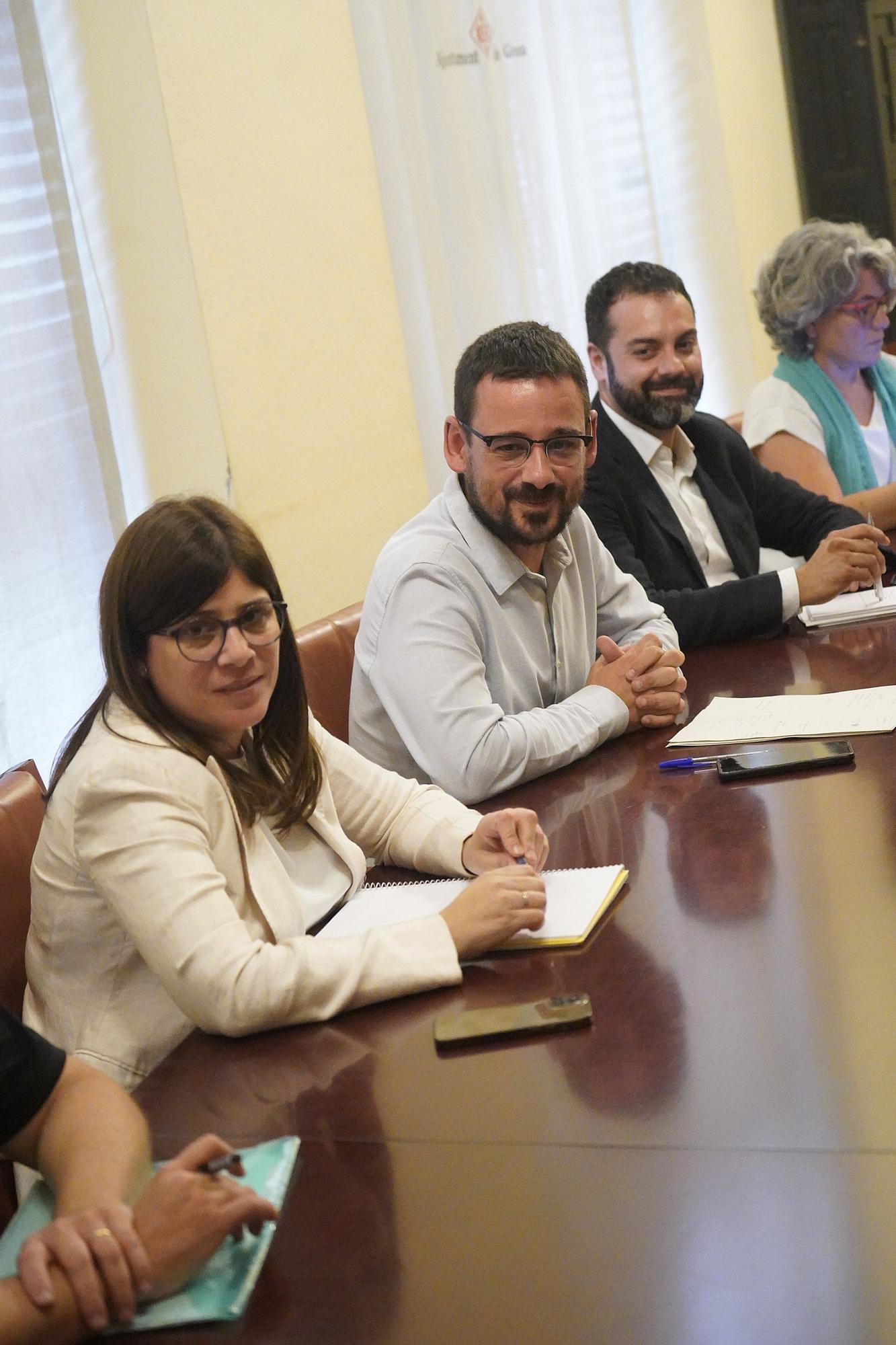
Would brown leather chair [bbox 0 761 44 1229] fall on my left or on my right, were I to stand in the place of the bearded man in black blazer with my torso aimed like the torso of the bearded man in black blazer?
on my right

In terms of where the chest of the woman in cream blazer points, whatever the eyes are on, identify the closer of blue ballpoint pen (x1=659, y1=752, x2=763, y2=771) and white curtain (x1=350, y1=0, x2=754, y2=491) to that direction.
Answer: the blue ballpoint pen

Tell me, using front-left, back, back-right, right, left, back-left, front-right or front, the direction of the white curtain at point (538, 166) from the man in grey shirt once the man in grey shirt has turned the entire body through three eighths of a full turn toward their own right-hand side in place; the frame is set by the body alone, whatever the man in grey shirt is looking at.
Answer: right

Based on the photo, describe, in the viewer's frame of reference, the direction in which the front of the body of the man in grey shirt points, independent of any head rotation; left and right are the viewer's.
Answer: facing the viewer and to the right of the viewer

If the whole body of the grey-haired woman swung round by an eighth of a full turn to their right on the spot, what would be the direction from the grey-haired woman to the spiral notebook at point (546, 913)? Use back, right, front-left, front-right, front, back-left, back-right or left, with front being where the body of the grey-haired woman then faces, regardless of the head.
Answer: front

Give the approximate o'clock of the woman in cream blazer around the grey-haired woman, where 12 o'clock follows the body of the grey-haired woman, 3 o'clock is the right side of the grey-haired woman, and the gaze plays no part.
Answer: The woman in cream blazer is roughly at 2 o'clock from the grey-haired woman.

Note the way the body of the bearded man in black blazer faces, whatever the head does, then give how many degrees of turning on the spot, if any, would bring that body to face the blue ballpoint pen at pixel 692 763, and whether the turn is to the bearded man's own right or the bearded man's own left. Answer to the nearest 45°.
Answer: approximately 45° to the bearded man's own right

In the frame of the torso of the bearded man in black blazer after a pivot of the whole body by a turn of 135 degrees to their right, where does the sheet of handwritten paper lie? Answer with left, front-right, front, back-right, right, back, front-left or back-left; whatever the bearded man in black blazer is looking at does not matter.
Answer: left

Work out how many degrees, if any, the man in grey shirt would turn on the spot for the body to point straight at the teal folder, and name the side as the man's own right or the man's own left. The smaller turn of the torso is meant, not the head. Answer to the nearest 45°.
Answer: approximately 45° to the man's own right

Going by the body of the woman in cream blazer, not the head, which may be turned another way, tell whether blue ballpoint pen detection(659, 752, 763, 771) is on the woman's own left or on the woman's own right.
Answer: on the woman's own left
